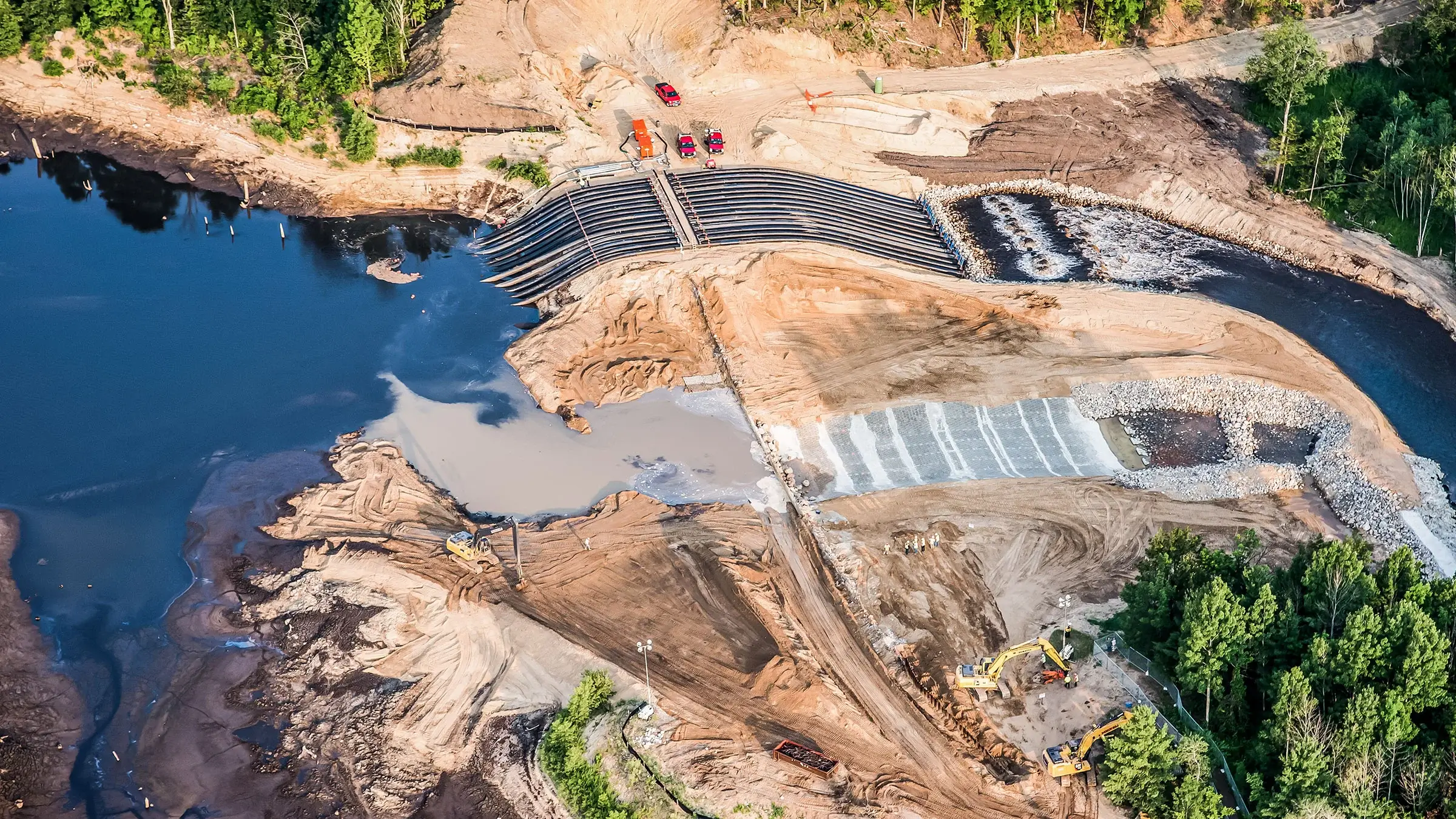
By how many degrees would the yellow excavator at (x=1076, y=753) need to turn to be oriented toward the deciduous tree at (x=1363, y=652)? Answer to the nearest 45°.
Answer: approximately 45° to its left

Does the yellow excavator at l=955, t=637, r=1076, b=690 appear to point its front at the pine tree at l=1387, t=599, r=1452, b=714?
yes

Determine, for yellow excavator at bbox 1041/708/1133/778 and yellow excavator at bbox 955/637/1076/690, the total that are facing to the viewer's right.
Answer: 2

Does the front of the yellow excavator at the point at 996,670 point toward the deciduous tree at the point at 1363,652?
yes

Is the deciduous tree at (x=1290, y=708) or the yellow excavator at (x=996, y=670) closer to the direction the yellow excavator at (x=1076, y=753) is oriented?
the deciduous tree

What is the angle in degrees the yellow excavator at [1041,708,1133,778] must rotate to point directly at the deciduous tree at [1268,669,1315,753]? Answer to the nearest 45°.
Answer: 0° — it already faces it

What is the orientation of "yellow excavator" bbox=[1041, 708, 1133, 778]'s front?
to the viewer's right

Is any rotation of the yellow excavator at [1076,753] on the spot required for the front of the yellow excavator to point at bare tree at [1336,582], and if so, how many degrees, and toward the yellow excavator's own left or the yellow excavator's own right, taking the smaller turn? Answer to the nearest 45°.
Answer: approximately 45° to the yellow excavator's own left

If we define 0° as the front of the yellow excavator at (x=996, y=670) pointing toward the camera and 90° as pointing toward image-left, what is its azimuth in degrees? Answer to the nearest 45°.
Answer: approximately 270°
